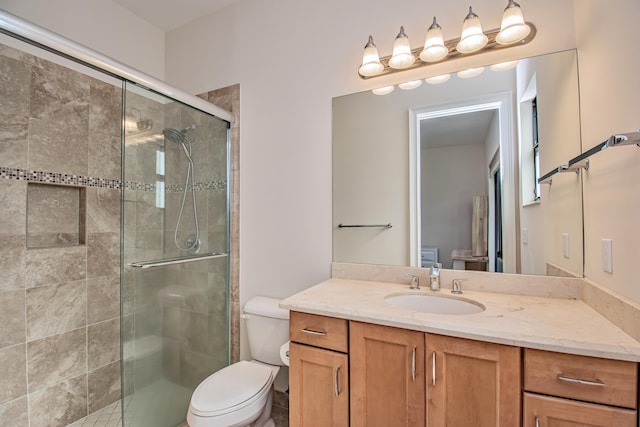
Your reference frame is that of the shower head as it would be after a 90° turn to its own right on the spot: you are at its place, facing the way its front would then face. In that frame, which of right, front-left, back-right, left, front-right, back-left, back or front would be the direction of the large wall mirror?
back

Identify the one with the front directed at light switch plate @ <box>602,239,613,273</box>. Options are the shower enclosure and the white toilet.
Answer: the shower enclosure

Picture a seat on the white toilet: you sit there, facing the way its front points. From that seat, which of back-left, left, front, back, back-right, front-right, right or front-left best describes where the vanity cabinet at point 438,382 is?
left

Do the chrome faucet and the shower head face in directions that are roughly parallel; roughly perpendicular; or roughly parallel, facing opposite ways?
roughly parallel

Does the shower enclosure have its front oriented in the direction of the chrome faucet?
yes

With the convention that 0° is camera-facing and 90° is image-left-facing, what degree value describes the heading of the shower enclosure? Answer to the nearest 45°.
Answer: approximately 315°

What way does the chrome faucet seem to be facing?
toward the camera

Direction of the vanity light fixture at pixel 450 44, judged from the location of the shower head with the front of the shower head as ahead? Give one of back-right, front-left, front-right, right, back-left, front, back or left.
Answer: left

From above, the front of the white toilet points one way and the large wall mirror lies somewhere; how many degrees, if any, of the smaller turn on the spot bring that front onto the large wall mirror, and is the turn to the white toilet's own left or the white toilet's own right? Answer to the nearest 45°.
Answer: approximately 135° to the white toilet's own left

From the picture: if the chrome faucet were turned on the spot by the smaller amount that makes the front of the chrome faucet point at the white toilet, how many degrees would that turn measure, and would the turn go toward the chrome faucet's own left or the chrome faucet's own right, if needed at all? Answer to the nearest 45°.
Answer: approximately 90° to the chrome faucet's own right

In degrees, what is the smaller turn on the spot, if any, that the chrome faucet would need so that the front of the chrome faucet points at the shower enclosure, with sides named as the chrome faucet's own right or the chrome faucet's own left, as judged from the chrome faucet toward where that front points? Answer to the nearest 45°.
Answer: approximately 90° to the chrome faucet's own right

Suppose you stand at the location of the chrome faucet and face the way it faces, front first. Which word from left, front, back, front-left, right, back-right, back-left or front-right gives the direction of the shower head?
right

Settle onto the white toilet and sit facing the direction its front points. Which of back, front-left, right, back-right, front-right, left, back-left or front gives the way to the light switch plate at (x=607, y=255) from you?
left

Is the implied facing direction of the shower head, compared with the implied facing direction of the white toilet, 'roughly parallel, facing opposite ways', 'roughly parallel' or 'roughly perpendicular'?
roughly parallel

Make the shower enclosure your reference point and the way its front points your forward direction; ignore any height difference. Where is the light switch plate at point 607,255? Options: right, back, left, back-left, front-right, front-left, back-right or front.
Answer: front
